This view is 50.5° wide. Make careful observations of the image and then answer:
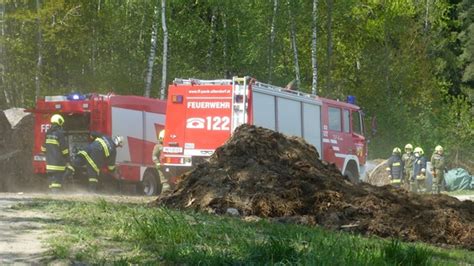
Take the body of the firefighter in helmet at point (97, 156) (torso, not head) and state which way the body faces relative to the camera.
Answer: to the viewer's right

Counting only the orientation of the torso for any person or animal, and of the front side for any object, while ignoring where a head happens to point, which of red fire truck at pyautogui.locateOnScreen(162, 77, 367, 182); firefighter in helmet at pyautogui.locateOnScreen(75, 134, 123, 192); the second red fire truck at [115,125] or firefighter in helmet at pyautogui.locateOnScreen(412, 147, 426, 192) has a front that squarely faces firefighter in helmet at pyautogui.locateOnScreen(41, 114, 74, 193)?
firefighter in helmet at pyautogui.locateOnScreen(412, 147, 426, 192)

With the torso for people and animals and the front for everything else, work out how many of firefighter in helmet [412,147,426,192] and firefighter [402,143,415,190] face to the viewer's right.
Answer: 0

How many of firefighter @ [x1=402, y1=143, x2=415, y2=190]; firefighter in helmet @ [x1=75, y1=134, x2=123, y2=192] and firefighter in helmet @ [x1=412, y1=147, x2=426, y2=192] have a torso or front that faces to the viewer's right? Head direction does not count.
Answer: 1

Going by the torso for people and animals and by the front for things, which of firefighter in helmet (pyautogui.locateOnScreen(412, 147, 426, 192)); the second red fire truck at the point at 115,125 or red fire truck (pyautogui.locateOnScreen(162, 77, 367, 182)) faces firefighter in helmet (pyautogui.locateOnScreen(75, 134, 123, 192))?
firefighter in helmet (pyautogui.locateOnScreen(412, 147, 426, 192))

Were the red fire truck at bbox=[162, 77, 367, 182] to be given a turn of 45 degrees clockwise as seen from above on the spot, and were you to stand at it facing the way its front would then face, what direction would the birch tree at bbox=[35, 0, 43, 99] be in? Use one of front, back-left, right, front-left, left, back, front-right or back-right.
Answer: back-left

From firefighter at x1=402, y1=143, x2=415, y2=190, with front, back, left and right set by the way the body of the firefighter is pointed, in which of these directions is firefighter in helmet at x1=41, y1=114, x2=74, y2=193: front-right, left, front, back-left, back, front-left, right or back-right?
front-right

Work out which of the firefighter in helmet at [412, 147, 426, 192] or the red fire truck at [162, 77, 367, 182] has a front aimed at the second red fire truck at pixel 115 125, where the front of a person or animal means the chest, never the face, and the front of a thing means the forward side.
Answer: the firefighter in helmet

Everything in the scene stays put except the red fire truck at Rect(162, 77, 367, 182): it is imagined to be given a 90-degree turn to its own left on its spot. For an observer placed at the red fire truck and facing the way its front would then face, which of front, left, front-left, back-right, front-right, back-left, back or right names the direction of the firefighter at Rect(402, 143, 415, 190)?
right

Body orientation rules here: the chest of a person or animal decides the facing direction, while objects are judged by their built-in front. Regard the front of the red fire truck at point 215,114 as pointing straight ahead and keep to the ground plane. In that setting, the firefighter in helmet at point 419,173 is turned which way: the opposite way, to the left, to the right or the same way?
the opposite way

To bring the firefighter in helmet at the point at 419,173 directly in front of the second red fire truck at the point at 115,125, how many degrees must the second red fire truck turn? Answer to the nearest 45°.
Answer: approximately 45° to its right

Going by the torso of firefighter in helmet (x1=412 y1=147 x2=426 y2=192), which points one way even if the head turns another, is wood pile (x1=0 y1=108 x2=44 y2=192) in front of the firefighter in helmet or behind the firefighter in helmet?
in front

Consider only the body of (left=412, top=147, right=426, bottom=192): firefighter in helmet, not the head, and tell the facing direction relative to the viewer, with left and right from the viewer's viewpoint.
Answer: facing the viewer and to the left of the viewer

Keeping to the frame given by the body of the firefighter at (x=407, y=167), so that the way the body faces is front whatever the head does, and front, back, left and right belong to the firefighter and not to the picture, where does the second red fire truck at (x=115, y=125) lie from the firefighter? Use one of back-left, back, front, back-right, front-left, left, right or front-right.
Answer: front-right
